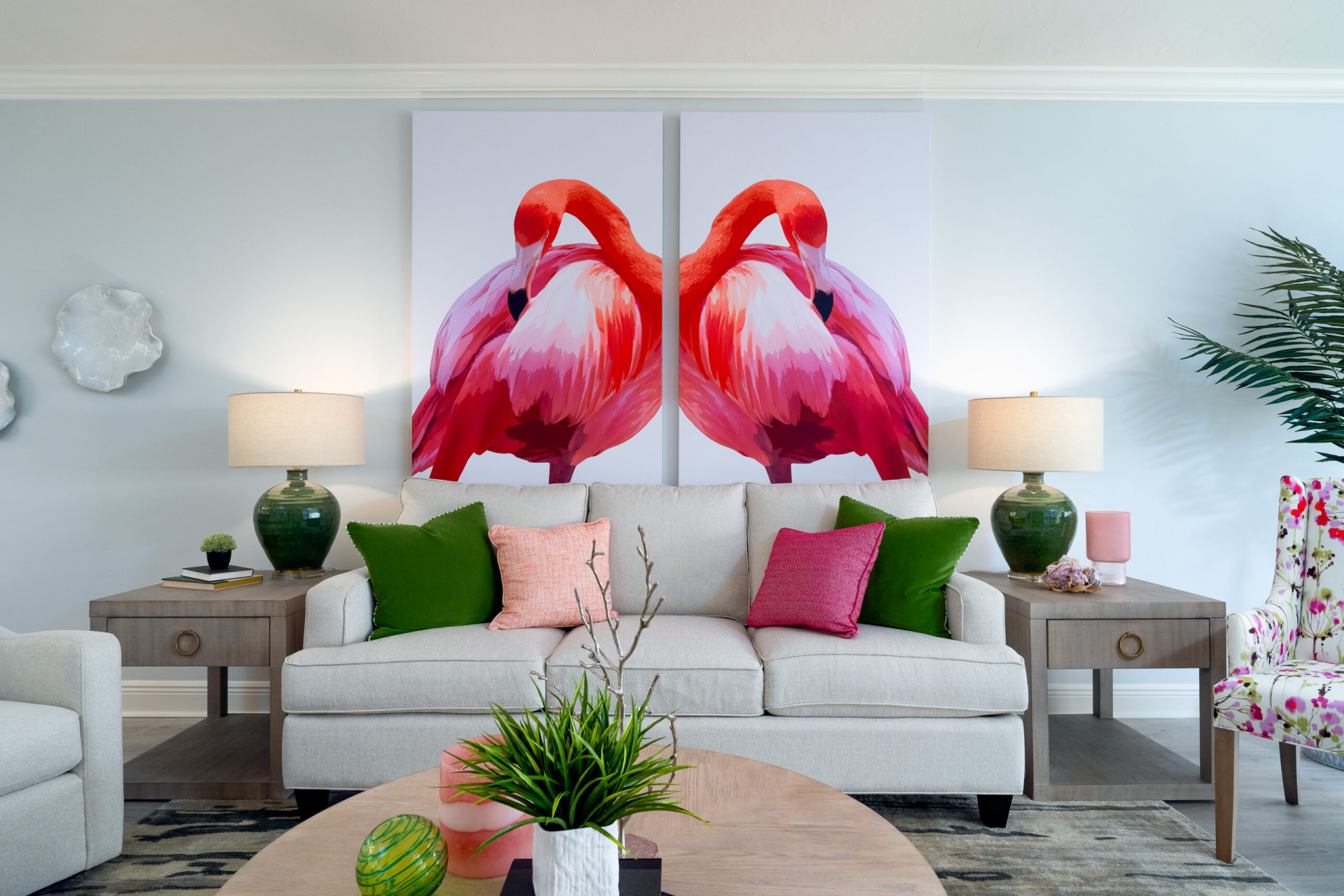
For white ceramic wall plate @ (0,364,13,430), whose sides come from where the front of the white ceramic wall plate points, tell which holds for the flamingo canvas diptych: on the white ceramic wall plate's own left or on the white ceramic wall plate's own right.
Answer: on the white ceramic wall plate's own left

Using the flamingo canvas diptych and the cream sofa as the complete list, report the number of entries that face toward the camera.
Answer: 2

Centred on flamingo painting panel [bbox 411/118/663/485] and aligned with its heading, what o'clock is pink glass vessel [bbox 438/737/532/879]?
The pink glass vessel is roughly at 12 o'clock from the flamingo painting panel.

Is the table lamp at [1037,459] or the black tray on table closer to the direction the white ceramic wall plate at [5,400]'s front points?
the black tray on table

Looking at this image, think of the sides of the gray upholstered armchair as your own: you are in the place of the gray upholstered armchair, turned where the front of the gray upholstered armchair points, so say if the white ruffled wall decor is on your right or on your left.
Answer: on your left

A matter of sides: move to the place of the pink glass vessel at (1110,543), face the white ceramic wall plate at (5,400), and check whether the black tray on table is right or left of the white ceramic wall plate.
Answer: left

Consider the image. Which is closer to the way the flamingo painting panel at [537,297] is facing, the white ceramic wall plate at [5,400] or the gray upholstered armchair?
the gray upholstered armchair

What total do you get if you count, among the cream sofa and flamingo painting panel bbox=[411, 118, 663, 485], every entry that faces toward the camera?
2

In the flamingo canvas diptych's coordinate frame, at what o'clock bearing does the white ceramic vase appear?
The white ceramic vase is roughly at 12 o'clock from the flamingo canvas diptych.

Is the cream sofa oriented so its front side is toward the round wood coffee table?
yes

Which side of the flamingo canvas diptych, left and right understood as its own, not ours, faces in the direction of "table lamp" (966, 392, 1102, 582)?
left

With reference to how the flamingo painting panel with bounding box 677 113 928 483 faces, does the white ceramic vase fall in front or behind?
in front

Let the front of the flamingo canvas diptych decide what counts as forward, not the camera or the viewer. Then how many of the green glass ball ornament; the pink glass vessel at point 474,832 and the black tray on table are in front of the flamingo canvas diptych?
3

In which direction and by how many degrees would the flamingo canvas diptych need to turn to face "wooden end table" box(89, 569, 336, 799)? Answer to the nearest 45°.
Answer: approximately 45° to its right
